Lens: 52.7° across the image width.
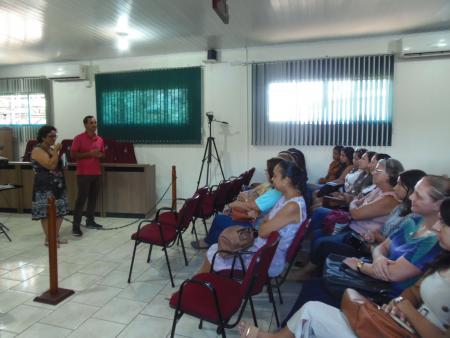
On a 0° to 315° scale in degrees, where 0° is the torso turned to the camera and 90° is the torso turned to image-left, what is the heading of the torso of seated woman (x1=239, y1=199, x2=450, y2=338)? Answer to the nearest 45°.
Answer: approximately 90°

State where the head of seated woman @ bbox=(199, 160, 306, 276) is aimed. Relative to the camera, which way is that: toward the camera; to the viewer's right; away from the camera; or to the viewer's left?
to the viewer's left

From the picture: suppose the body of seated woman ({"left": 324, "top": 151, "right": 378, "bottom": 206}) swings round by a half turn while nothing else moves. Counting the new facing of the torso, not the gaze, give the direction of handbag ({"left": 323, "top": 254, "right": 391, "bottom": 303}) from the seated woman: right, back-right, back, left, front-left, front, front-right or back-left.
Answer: right

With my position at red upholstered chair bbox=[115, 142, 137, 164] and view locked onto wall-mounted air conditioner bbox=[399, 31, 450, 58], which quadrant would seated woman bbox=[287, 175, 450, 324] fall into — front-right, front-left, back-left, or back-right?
front-right

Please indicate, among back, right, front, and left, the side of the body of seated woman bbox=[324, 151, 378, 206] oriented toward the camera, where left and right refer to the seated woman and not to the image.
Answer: left

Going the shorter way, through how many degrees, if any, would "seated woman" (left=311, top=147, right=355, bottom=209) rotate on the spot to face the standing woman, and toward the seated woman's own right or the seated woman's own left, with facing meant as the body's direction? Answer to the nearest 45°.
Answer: approximately 45° to the seated woman's own left

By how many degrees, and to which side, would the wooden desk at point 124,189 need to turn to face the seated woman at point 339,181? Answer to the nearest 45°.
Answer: approximately 45° to its left

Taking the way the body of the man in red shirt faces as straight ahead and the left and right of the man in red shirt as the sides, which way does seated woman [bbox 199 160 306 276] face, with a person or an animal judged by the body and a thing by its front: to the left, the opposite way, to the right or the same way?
the opposite way

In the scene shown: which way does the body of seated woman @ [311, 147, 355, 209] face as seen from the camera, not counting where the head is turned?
to the viewer's left

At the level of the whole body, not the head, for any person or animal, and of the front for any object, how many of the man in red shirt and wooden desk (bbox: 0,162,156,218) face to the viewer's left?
0

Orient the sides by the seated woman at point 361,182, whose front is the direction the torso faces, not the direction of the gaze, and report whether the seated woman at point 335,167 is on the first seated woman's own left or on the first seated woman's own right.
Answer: on the first seated woman's own right

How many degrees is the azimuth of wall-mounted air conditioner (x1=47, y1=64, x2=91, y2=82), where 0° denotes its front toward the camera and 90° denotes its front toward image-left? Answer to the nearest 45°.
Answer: approximately 45°

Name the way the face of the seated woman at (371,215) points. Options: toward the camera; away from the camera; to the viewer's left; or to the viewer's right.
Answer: to the viewer's left

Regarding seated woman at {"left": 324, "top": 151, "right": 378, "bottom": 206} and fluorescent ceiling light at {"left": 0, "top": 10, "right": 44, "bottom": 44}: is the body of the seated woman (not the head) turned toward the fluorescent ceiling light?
yes

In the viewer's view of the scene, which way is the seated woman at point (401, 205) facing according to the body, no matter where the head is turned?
to the viewer's left
